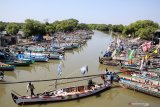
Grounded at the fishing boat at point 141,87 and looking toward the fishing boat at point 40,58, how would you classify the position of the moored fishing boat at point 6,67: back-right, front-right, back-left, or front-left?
front-left

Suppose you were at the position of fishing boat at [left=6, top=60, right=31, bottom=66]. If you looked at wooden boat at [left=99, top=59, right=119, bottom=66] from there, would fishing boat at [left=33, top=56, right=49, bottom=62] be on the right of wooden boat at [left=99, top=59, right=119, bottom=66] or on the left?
left
